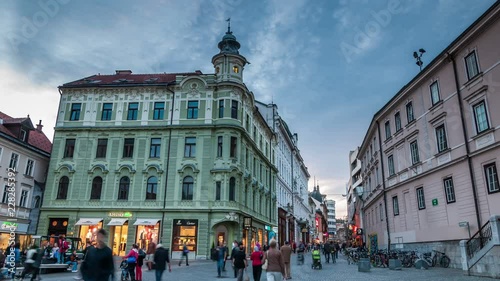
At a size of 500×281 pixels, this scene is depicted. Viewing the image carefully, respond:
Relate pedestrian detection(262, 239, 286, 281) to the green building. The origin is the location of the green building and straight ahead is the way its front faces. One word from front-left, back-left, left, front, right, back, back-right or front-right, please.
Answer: front

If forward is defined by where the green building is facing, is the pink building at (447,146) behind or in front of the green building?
in front

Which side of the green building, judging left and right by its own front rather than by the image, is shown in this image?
front

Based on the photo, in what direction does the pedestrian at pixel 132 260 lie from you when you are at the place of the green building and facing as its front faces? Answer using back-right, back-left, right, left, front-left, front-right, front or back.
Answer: front

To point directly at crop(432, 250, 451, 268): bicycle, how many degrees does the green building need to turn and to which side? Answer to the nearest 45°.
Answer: approximately 45° to its left

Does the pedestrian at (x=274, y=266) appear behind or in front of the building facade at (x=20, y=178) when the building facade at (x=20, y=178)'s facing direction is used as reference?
in front

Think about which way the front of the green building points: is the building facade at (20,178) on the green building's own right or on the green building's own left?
on the green building's own right

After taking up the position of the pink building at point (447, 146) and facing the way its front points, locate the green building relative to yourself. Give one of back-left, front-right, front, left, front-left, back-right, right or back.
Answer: front-right

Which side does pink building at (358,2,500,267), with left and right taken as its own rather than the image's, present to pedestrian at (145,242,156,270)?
front

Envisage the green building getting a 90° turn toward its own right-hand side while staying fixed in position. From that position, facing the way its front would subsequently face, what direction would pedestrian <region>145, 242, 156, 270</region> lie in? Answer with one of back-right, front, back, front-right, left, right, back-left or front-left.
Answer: left

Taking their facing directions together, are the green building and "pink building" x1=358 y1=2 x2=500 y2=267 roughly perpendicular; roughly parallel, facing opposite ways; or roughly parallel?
roughly perpendicular

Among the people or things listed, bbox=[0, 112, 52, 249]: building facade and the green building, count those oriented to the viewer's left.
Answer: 0
